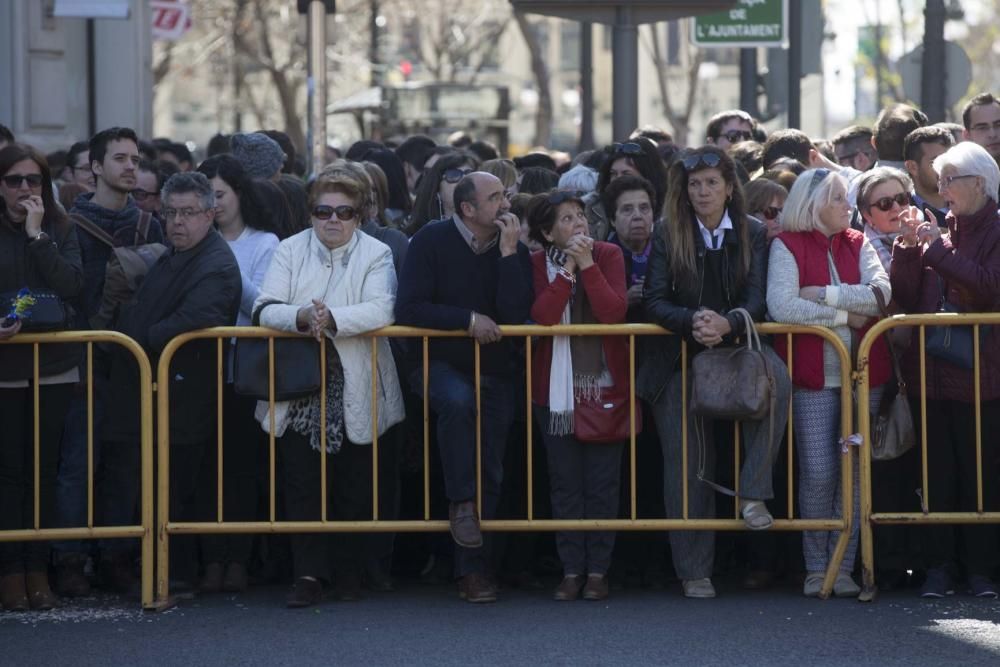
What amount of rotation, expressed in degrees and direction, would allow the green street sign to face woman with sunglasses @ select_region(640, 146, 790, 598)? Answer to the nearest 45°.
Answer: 0° — it already faces them

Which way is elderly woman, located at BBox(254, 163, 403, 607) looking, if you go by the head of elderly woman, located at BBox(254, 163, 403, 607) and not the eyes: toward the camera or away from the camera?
toward the camera

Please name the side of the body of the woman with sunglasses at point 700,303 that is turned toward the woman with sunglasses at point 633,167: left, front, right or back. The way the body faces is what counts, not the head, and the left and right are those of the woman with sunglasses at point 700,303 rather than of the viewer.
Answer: back

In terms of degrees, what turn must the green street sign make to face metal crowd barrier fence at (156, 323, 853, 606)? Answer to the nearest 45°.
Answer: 0° — it already faces it

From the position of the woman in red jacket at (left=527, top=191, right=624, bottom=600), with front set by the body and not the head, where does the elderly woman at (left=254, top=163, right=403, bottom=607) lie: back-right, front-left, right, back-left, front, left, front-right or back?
right

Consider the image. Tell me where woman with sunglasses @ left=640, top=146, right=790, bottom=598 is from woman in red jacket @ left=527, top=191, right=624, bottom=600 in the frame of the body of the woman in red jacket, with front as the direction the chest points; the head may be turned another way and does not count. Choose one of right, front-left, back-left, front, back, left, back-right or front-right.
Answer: left

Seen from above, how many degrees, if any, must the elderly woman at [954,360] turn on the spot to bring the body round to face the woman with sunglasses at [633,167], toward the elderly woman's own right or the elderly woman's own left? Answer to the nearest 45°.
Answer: approximately 90° to the elderly woman's own right

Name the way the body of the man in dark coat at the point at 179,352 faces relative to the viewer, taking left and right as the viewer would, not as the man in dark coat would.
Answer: facing the viewer and to the left of the viewer

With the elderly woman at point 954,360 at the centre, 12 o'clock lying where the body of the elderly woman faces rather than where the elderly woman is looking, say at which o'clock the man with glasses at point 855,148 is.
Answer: The man with glasses is roughly at 4 o'clock from the elderly woman.

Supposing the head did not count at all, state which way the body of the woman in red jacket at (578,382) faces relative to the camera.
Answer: toward the camera

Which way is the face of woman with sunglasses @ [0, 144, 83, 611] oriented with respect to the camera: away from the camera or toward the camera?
toward the camera

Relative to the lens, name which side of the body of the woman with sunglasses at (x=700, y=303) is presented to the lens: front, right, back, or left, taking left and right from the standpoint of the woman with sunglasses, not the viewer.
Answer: front

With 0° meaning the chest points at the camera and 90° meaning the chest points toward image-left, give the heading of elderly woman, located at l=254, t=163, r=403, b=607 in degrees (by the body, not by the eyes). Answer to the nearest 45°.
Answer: approximately 0°

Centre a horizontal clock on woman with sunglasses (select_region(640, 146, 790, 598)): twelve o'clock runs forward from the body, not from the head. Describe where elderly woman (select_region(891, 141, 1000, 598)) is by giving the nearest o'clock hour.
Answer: The elderly woman is roughly at 9 o'clock from the woman with sunglasses.
